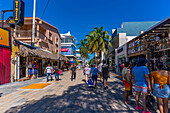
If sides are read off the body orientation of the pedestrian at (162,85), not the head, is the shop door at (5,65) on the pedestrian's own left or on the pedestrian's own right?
on the pedestrian's own left

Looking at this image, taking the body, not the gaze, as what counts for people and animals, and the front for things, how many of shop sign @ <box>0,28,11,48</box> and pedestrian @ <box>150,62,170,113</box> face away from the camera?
1

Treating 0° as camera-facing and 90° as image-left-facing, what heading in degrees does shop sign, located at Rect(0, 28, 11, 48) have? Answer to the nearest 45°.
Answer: approximately 315°

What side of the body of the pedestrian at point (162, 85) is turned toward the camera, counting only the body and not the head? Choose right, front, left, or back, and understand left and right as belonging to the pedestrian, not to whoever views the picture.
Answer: back

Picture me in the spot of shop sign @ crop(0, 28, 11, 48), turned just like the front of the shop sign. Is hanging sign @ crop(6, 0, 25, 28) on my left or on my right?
on my left

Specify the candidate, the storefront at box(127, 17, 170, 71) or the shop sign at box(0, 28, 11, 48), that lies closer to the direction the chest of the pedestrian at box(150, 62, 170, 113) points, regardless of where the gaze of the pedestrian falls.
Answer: the storefront

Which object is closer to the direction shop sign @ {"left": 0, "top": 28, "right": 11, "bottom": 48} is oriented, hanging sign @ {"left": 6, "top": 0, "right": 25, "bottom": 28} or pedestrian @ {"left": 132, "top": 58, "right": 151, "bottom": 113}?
the pedestrian

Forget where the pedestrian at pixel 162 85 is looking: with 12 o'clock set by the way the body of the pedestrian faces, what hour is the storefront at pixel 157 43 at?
The storefront is roughly at 12 o'clock from the pedestrian.

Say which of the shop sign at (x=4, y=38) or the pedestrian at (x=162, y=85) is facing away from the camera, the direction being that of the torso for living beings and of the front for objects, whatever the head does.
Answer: the pedestrian

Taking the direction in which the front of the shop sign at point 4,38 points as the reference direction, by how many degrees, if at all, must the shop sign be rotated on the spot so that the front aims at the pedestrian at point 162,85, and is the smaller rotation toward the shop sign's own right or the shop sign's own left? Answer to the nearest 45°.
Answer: approximately 45° to the shop sign's own right

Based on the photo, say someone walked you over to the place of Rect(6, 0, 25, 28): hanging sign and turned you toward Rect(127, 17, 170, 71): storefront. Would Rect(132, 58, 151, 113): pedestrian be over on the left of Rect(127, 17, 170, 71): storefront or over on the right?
right
